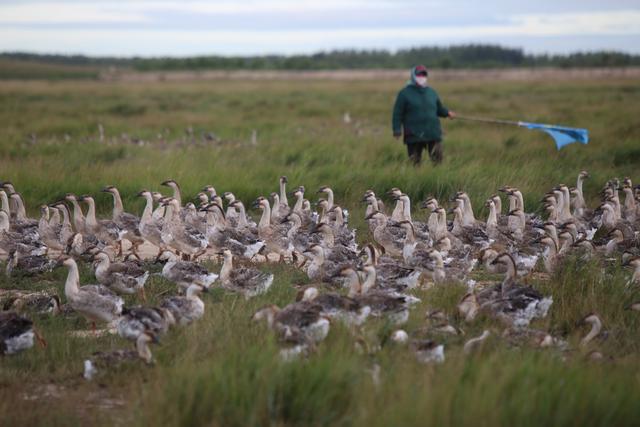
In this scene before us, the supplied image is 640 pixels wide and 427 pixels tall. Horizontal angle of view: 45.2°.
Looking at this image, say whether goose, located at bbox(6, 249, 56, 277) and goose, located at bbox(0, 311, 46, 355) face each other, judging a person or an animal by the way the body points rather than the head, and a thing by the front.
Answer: no

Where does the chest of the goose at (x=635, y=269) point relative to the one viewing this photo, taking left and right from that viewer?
facing to the left of the viewer

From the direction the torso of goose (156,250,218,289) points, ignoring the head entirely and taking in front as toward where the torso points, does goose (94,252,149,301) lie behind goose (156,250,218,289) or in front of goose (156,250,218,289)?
in front

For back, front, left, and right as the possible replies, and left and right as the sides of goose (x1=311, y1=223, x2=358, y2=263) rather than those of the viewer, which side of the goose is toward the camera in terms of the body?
left

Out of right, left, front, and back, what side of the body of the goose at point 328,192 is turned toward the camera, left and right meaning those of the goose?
left

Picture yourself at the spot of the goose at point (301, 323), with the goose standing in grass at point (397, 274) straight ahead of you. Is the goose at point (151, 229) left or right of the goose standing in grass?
left

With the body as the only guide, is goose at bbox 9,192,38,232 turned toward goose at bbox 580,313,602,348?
no

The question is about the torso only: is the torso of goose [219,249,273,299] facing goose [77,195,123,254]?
no

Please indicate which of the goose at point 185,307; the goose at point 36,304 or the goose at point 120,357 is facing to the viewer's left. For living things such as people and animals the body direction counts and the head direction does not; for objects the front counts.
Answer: the goose at point 36,304

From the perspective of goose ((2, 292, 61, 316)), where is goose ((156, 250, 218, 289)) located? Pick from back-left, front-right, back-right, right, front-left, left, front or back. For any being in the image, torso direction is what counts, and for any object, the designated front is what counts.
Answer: front-left

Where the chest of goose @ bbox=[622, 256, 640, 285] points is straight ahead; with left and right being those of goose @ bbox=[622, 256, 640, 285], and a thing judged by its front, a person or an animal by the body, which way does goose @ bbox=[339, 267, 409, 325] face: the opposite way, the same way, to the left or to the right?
the same way

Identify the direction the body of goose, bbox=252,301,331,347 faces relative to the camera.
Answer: to the viewer's left

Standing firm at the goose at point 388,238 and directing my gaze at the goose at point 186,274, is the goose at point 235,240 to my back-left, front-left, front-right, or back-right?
front-right

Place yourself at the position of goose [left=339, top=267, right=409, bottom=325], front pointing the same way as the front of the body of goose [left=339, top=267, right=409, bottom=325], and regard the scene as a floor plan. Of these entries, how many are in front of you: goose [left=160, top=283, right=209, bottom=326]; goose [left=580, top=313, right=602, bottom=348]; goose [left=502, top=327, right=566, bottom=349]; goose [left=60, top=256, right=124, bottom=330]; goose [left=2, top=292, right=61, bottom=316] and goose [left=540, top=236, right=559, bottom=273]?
3

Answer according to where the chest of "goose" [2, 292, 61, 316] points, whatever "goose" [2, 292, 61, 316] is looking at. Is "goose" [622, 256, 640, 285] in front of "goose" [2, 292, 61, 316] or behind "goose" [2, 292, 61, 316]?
behind
